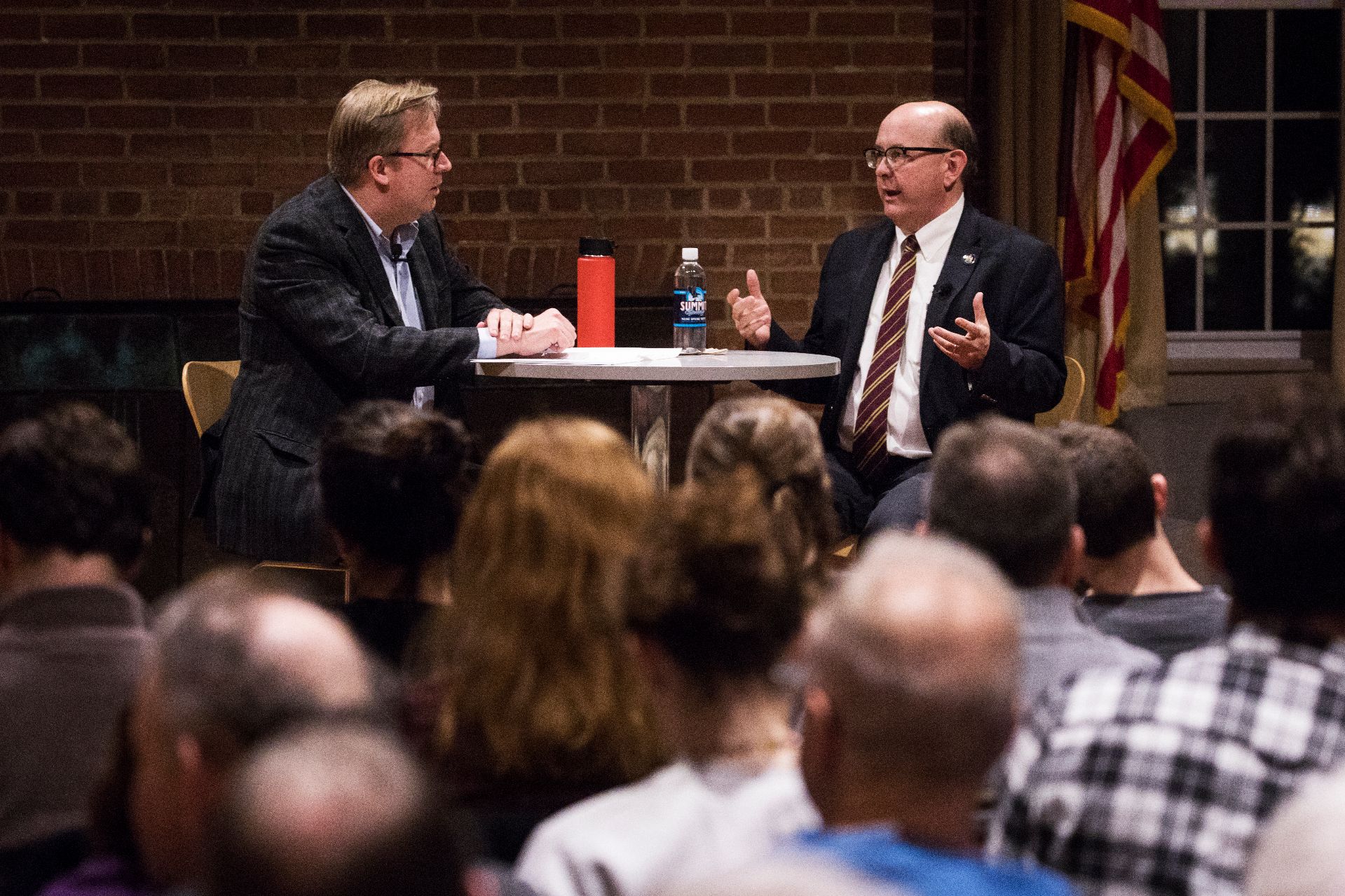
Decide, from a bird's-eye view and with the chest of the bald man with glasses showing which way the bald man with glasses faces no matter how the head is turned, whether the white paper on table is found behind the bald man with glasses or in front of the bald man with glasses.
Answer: in front

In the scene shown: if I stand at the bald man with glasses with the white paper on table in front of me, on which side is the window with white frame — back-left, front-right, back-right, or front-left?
back-right

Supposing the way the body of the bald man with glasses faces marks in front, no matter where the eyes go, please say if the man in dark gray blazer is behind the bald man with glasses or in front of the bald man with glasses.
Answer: in front

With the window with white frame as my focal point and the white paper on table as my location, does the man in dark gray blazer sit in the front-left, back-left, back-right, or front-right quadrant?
back-left

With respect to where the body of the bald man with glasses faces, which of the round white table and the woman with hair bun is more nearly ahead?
the round white table

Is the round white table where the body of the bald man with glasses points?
yes

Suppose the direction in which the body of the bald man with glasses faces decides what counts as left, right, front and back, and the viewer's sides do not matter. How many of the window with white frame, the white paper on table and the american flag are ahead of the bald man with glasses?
1

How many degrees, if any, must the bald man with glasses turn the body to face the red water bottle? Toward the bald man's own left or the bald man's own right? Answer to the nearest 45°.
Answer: approximately 45° to the bald man's own right

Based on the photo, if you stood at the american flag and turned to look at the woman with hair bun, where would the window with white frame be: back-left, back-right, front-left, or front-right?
back-left

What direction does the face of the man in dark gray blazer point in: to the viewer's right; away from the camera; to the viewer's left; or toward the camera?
to the viewer's right

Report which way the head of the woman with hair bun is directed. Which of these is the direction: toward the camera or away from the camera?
away from the camera

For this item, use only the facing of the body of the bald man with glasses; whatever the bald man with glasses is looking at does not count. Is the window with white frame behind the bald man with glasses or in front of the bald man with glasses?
behind

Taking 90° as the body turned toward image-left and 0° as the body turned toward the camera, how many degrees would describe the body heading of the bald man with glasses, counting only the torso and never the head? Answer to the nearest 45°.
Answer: approximately 45°

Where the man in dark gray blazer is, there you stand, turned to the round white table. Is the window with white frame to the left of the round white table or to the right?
left
